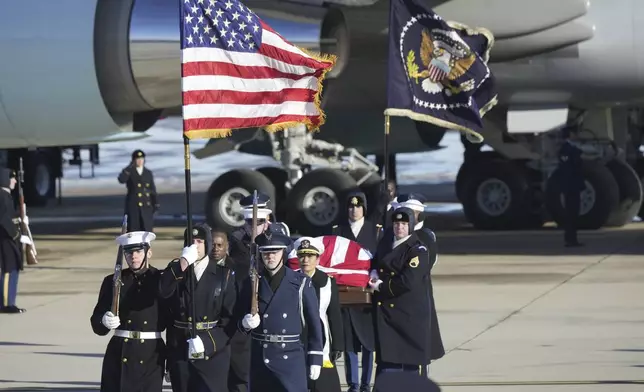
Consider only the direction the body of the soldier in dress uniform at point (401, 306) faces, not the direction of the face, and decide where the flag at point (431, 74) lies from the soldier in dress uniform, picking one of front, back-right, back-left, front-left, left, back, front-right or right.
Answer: back-right

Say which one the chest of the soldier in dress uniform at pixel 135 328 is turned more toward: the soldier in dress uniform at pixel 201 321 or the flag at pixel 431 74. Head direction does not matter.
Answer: the soldier in dress uniform

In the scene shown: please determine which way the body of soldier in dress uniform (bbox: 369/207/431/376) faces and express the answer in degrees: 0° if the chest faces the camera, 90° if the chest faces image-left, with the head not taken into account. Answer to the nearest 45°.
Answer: approximately 45°

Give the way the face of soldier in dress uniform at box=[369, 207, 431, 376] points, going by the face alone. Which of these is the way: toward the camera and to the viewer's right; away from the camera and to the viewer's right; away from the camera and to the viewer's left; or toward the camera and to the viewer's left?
toward the camera and to the viewer's left

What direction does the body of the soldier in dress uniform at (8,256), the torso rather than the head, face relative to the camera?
to the viewer's right

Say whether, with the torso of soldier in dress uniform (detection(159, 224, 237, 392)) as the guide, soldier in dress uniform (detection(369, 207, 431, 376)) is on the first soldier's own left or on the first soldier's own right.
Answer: on the first soldier's own left
